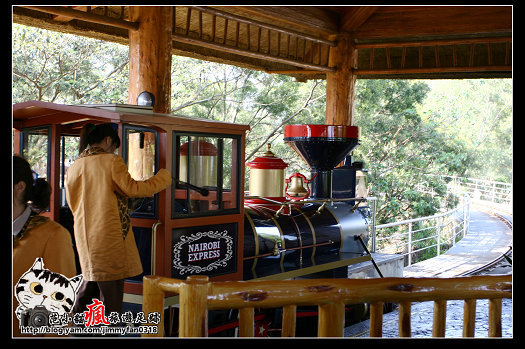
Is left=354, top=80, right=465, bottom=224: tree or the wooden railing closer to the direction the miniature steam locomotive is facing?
the tree

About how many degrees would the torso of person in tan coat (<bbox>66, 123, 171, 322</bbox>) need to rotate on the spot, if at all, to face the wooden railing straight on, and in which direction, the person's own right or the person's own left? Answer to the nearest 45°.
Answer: approximately 90° to the person's own right

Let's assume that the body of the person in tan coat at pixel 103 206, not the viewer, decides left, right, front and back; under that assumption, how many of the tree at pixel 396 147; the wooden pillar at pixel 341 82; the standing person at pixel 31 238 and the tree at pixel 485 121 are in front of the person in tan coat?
3

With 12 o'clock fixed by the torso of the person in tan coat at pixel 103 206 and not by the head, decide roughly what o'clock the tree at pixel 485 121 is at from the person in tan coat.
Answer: The tree is roughly at 12 o'clock from the person in tan coat.

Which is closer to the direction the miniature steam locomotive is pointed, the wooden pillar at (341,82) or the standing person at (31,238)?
the wooden pillar

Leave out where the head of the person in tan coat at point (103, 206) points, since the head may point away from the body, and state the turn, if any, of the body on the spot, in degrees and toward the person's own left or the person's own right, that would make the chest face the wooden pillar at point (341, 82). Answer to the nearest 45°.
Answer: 0° — they already face it

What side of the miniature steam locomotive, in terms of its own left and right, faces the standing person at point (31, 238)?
back

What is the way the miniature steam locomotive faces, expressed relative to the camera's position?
facing away from the viewer and to the right of the viewer

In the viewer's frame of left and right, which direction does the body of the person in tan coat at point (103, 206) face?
facing away from the viewer and to the right of the viewer

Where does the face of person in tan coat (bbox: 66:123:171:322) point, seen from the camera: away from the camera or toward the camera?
away from the camera

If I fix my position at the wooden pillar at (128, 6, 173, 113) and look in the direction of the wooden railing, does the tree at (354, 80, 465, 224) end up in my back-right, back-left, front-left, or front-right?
back-left
